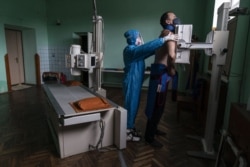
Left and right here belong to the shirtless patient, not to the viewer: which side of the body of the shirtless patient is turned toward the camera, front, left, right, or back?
right

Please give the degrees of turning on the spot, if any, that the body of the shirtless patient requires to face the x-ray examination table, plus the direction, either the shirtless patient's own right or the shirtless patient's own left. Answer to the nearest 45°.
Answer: approximately 180°

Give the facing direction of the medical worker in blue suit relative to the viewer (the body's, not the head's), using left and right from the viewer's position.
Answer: facing to the right of the viewer

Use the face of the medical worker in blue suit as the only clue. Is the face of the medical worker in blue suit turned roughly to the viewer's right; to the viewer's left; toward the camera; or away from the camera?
to the viewer's right

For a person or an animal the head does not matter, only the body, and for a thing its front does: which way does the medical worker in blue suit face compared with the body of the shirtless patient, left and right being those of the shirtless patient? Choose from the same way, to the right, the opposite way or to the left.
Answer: the same way

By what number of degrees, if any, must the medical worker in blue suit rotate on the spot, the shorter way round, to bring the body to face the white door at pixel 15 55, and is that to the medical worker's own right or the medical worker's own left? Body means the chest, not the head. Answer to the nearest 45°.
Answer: approximately 135° to the medical worker's own left

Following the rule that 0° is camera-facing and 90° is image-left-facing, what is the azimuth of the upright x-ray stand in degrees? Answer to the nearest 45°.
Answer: approximately 90°

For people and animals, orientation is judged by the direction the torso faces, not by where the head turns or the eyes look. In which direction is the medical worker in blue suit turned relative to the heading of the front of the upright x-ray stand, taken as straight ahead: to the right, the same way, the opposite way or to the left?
the opposite way

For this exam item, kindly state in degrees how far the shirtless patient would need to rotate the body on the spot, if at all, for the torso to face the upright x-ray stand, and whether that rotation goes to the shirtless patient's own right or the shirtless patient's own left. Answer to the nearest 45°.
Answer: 0° — they already face it

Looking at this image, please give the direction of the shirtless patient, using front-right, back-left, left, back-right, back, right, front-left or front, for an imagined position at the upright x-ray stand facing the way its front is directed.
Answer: front

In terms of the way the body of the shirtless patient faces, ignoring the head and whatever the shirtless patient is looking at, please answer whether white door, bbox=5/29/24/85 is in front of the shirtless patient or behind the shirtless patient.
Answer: behind

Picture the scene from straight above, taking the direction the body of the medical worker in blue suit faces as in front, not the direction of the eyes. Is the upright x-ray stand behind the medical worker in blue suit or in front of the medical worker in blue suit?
in front

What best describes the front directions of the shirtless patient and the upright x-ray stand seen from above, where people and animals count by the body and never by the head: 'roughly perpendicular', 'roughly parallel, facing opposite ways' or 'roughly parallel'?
roughly parallel, facing opposite ways

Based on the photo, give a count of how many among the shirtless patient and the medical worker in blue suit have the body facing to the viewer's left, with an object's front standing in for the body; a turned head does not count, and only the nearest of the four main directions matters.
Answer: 0
